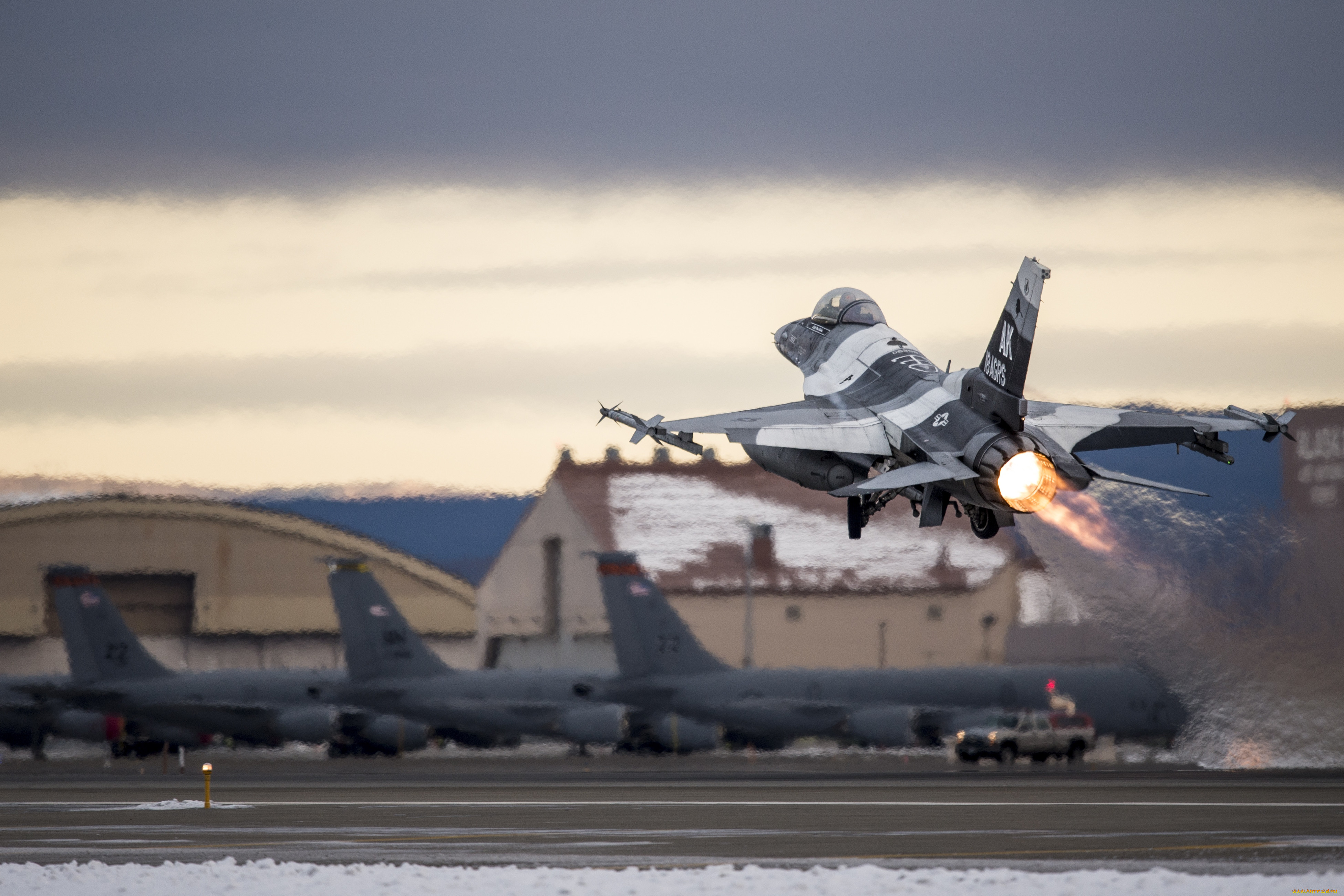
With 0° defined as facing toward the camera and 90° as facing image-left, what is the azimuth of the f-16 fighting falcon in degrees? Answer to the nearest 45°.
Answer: approximately 135°
